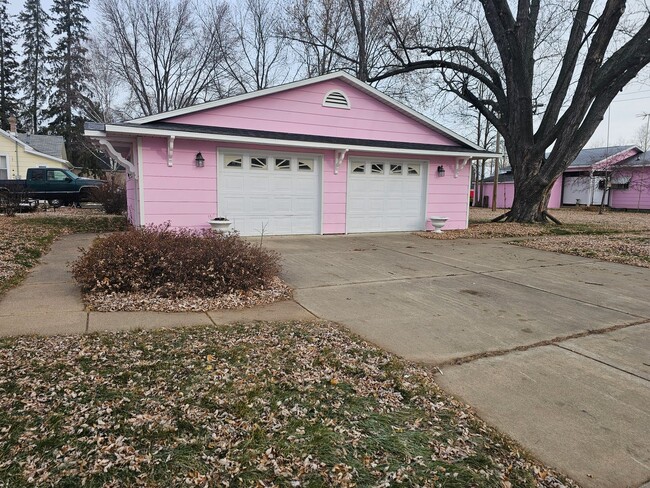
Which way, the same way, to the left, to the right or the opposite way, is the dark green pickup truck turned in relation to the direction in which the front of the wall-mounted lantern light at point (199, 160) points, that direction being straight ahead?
to the left

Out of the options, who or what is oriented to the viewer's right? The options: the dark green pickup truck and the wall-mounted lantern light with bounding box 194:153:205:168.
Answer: the dark green pickup truck

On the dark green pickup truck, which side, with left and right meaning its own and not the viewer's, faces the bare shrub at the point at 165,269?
right

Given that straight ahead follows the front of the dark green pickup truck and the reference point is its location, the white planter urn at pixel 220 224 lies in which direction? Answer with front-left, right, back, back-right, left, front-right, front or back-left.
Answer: right

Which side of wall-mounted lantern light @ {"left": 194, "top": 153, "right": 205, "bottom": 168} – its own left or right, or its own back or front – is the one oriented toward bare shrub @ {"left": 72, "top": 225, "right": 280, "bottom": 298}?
front

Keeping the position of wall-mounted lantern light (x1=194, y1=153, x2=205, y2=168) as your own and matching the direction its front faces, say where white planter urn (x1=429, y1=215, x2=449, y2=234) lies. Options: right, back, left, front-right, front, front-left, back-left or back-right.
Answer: left

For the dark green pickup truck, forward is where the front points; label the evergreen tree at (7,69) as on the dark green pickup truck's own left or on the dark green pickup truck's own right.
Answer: on the dark green pickup truck's own left

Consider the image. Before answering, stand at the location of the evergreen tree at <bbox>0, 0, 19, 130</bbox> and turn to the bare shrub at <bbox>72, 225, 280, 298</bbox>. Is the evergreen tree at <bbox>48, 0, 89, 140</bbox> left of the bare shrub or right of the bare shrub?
left

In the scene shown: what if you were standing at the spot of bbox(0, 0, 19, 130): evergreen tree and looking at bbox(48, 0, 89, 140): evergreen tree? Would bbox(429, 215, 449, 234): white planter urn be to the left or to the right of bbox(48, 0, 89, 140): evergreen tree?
right

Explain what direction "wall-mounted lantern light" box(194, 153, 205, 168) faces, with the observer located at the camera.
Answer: facing the viewer

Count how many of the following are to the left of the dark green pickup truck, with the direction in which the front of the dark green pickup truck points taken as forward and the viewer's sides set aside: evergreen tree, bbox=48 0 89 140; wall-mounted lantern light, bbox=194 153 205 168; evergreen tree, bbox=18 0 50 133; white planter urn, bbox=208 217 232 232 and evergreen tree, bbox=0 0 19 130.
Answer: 3

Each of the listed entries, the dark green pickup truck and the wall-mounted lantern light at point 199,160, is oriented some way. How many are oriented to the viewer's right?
1

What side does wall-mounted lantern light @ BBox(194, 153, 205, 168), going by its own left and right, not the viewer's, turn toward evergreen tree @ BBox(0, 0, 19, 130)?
back

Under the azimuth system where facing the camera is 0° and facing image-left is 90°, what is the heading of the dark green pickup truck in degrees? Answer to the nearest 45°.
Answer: approximately 270°
